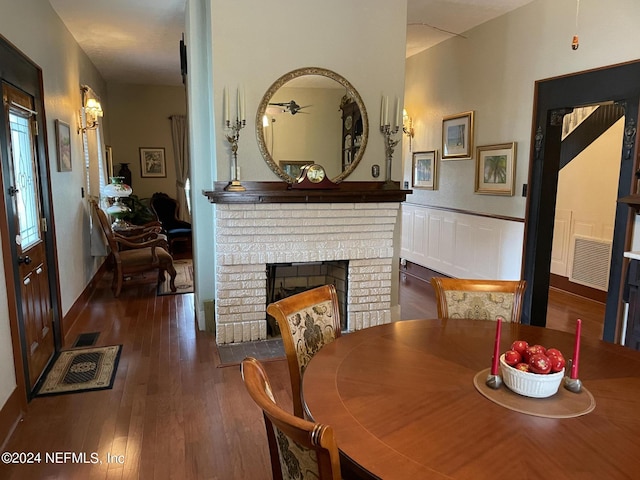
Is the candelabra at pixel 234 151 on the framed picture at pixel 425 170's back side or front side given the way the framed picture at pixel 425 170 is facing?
on the front side

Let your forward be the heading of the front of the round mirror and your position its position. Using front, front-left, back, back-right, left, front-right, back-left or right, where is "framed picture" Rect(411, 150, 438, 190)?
back-left

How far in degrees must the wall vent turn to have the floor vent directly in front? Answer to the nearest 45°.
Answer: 0° — it already faces it

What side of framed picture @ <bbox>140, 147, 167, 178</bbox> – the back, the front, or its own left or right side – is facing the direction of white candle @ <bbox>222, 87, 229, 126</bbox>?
front

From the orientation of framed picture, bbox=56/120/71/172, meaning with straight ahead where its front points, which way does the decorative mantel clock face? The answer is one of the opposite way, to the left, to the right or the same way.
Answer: to the right

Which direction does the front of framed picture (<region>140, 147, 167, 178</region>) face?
toward the camera

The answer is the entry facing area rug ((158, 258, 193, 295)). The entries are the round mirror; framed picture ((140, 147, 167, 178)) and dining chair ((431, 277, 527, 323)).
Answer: the framed picture

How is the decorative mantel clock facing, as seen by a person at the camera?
facing the viewer

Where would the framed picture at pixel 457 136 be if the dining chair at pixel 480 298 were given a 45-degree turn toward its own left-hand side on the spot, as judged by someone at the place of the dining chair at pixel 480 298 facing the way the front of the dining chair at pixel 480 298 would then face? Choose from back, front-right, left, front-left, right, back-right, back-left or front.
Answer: back-left

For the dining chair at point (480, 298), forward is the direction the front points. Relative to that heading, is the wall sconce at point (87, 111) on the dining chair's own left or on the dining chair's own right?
on the dining chair's own right

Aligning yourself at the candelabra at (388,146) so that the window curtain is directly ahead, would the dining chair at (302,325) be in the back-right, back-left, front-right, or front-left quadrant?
back-left

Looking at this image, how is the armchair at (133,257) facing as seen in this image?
to the viewer's right

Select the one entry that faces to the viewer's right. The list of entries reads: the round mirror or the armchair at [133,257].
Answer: the armchair

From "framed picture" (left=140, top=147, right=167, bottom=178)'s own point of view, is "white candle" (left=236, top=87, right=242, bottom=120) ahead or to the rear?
ahead

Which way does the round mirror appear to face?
toward the camera

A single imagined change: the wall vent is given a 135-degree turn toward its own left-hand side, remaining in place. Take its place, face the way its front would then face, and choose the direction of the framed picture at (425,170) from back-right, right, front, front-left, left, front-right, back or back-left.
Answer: back
